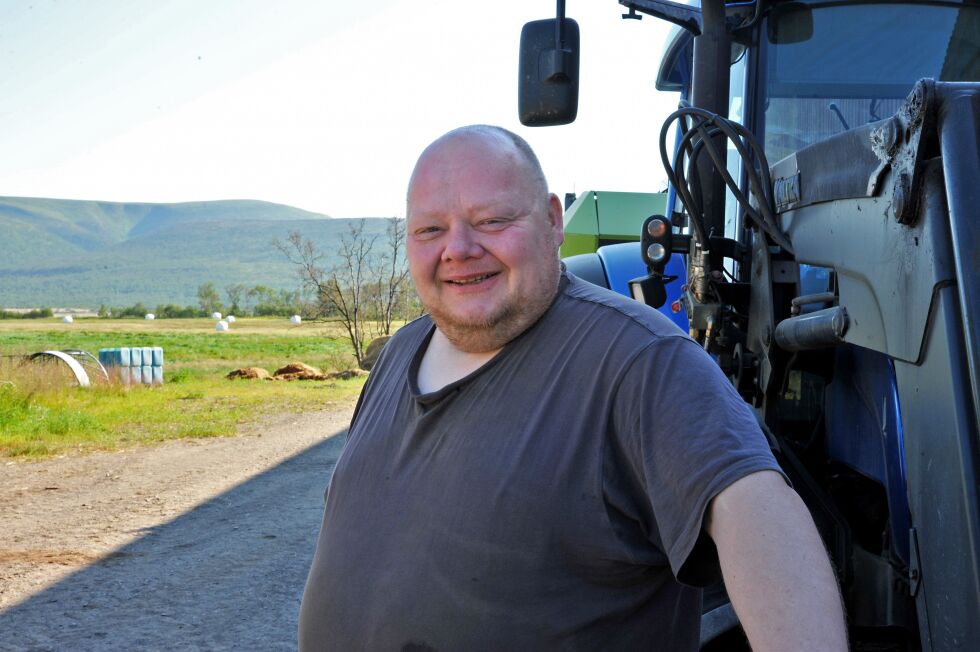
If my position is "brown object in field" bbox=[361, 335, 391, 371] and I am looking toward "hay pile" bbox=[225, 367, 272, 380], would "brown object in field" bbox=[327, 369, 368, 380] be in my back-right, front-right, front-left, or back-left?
front-left

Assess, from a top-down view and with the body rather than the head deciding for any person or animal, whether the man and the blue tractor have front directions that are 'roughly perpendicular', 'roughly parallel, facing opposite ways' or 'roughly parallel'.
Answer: roughly perpendicular

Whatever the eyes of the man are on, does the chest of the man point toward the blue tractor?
no

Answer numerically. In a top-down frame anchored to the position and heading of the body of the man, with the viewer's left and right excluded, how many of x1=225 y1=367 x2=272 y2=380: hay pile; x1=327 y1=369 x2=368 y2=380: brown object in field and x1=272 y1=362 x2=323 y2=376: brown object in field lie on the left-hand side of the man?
0

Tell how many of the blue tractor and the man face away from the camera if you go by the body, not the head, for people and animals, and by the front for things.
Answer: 0

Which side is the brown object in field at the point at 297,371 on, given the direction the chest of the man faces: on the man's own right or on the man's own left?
on the man's own right

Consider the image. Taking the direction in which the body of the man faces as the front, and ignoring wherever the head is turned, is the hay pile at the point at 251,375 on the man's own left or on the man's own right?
on the man's own right

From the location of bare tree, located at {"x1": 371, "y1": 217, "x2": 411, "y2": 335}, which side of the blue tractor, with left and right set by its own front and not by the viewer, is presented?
back

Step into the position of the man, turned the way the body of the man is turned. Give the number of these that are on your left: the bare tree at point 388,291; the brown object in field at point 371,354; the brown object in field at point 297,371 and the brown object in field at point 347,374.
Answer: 0

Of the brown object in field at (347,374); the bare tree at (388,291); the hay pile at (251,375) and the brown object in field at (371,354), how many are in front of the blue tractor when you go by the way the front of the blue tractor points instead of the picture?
0

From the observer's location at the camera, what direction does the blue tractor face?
facing the viewer and to the right of the viewer

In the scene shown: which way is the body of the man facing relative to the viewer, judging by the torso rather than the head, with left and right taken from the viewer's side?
facing the viewer and to the left of the viewer

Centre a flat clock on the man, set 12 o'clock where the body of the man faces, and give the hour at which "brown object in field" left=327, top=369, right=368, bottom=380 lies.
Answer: The brown object in field is roughly at 4 o'clock from the man.
